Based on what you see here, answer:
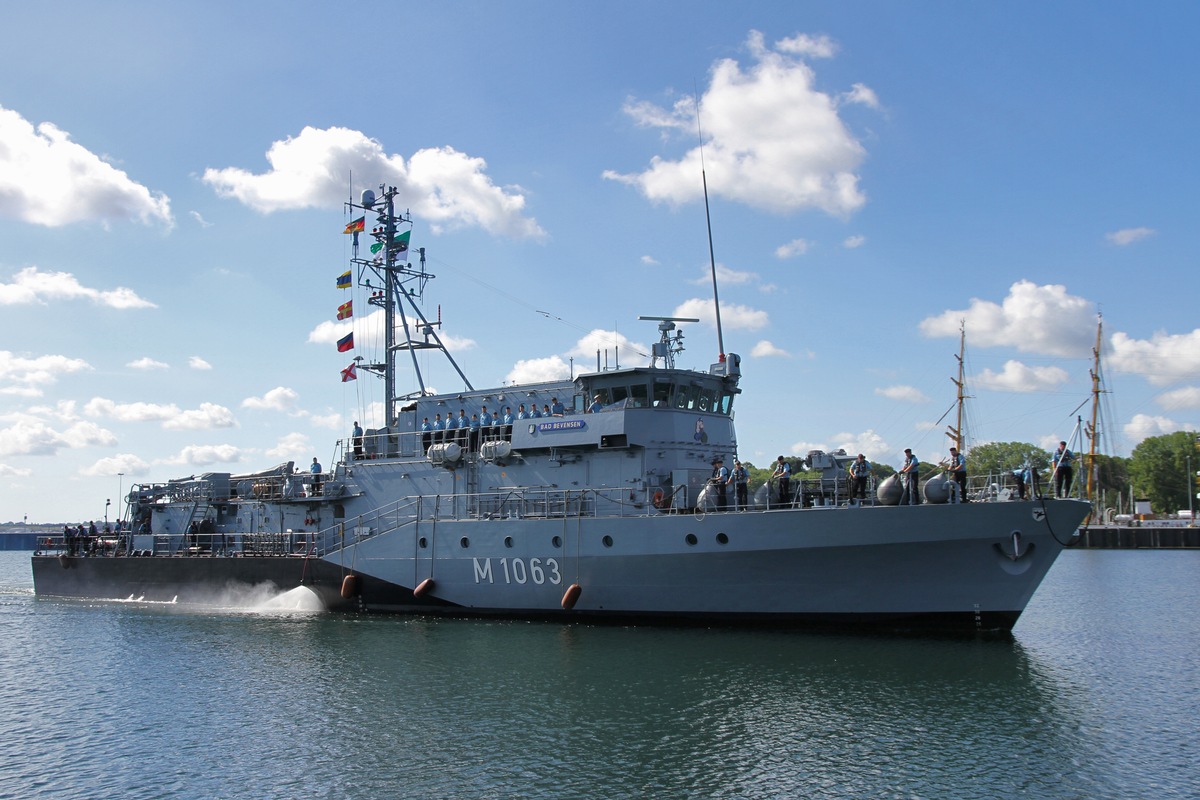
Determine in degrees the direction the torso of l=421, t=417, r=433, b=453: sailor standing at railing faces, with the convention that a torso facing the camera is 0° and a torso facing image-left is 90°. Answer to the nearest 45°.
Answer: approximately 0°

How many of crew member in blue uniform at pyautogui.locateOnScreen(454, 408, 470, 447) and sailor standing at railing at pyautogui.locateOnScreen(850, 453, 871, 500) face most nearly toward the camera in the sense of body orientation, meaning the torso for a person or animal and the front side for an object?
2

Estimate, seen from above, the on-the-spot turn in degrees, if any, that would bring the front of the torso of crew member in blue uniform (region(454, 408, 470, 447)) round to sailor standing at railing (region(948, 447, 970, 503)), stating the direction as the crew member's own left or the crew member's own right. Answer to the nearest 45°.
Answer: approximately 45° to the crew member's own left

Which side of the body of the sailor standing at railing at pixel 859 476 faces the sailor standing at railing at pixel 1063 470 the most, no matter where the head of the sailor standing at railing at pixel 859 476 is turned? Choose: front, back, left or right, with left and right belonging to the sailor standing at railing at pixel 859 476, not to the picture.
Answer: left
